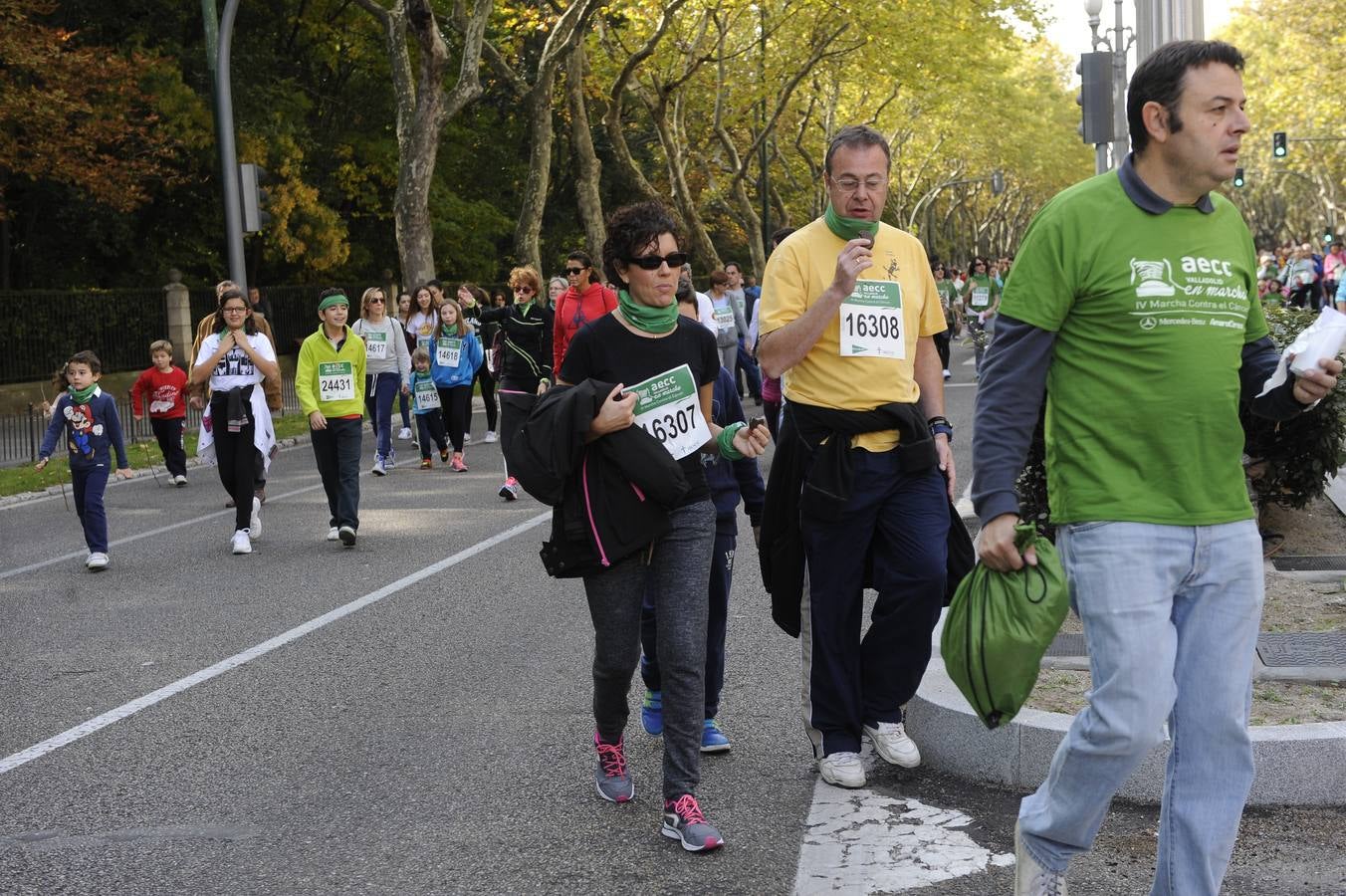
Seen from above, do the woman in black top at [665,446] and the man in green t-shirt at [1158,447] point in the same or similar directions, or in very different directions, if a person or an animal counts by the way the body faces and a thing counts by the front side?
same or similar directions

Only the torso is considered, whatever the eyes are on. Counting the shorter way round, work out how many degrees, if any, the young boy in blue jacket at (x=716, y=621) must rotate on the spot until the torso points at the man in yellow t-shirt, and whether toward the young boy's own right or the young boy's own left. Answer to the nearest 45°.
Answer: approximately 45° to the young boy's own left

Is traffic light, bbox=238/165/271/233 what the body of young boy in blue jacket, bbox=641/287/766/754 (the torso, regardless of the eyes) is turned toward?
no

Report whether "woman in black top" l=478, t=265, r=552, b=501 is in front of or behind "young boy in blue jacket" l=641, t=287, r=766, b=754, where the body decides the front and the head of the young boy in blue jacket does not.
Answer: behind

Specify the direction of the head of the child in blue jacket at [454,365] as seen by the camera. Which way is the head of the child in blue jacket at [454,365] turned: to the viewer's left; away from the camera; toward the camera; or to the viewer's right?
toward the camera

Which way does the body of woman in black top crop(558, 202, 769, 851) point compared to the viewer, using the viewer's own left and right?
facing the viewer and to the right of the viewer

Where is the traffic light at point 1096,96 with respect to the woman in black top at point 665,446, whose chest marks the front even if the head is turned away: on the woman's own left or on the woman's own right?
on the woman's own left

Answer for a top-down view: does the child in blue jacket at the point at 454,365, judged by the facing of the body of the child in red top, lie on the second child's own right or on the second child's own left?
on the second child's own left

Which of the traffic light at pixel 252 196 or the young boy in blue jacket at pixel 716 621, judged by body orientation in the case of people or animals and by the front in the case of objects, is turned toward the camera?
the young boy in blue jacket

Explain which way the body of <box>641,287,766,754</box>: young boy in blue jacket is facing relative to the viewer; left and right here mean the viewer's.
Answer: facing the viewer

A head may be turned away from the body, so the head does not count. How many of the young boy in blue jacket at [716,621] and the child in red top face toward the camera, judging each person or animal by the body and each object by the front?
2

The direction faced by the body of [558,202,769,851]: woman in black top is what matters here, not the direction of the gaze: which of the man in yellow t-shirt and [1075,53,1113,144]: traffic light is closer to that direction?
the man in yellow t-shirt

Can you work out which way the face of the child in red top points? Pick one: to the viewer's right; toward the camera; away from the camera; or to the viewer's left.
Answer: toward the camera

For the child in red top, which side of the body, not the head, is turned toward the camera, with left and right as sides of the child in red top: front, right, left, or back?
front

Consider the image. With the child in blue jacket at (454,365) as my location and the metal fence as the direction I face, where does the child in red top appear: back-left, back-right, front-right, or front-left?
front-left
